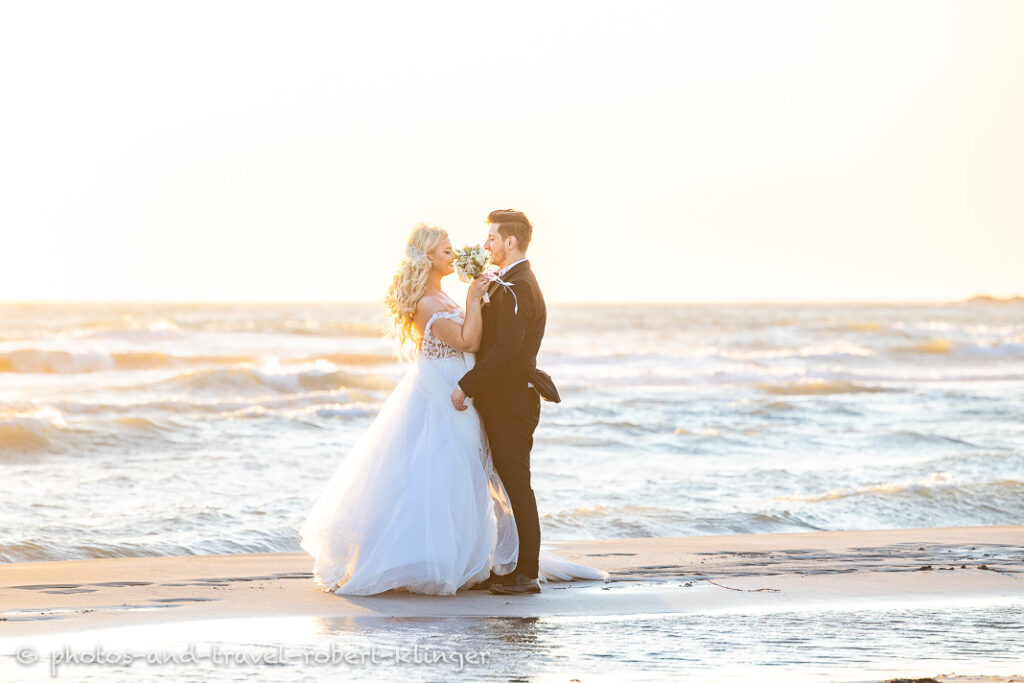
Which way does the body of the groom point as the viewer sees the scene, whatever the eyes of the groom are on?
to the viewer's left

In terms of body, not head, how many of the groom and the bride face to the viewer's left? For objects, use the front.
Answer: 1

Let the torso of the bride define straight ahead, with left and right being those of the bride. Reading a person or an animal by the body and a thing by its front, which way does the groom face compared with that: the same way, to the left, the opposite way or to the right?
the opposite way

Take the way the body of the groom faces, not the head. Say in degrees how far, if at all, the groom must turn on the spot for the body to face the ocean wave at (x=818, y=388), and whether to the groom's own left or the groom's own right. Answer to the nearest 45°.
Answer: approximately 90° to the groom's own right

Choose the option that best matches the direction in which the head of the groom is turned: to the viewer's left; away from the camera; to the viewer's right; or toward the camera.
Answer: to the viewer's left

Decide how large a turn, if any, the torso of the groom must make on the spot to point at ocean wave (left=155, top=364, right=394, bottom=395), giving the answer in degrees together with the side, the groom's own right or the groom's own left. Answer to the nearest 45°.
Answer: approximately 90° to the groom's own right

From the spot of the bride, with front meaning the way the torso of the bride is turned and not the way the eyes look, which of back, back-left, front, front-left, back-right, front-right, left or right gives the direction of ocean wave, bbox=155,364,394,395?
left

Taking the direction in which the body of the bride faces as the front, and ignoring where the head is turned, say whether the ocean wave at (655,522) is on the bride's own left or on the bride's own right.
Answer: on the bride's own left

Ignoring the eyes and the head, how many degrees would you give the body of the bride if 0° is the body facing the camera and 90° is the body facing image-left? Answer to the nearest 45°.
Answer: approximately 270°

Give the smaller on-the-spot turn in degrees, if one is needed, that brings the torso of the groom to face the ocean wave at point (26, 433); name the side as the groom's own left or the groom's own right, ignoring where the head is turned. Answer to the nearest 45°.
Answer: approximately 45° to the groom's own right

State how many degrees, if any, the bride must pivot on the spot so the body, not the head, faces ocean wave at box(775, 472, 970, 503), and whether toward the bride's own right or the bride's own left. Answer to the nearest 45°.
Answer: approximately 45° to the bride's own left

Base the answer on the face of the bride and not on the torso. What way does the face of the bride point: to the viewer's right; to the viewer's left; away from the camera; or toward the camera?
to the viewer's right

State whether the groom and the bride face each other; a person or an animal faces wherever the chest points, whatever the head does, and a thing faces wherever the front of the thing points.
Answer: yes
